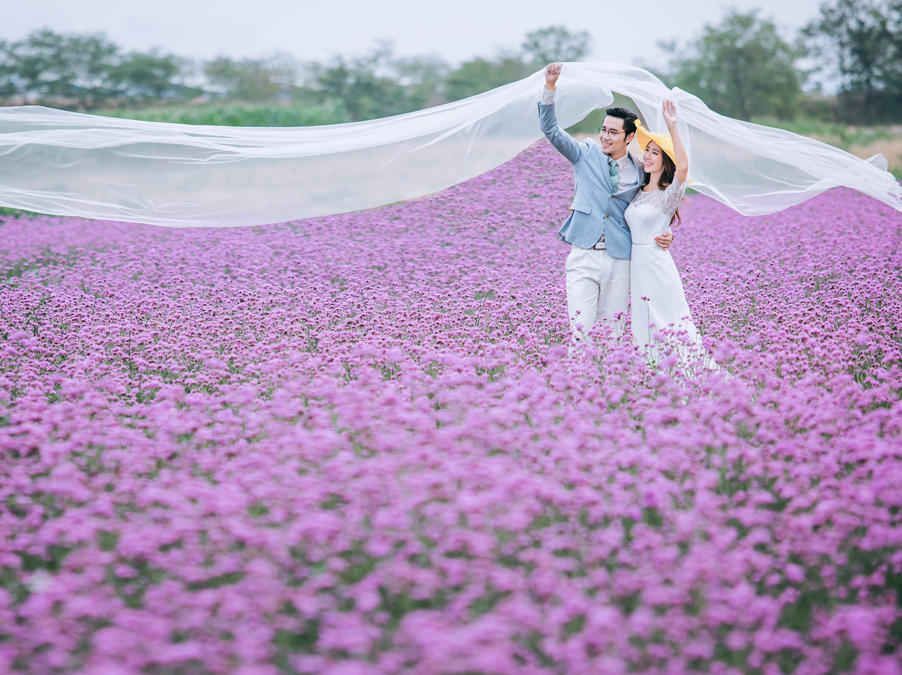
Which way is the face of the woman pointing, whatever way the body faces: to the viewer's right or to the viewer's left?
to the viewer's left

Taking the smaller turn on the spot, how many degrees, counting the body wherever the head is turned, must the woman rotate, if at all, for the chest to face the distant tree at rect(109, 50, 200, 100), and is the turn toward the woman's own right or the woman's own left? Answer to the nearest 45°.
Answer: approximately 90° to the woman's own right

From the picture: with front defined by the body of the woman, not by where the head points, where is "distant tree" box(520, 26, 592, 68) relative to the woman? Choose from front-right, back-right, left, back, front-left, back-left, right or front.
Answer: back-right

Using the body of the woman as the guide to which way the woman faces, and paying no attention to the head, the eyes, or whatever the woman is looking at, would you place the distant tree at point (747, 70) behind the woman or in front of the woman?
behind

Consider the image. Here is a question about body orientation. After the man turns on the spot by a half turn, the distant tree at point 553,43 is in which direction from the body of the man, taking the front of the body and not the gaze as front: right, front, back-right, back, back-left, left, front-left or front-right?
front

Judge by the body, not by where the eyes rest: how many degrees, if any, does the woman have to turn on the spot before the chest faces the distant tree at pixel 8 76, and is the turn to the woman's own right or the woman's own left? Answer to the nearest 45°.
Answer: approximately 90° to the woman's own right

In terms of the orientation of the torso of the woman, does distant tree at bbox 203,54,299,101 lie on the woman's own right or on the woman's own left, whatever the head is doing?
on the woman's own right

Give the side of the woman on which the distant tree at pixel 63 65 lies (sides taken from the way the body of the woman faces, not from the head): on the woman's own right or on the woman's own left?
on the woman's own right

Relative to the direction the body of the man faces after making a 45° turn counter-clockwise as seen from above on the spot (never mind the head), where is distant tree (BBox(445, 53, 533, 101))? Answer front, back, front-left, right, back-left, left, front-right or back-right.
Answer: back-left

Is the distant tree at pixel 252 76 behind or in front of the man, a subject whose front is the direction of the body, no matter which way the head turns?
behind

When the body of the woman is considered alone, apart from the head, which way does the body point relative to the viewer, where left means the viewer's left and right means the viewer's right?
facing the viewer and to the left of the viewer

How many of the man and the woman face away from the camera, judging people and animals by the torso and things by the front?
0

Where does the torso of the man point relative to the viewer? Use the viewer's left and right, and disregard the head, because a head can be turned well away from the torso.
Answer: facing the viewer
